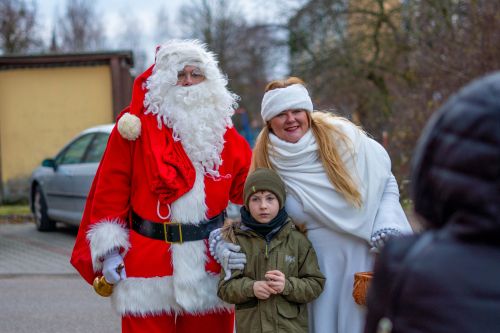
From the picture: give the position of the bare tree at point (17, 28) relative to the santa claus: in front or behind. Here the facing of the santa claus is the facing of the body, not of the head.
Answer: behind

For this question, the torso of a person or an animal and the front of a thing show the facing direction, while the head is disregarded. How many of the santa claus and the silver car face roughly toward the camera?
1

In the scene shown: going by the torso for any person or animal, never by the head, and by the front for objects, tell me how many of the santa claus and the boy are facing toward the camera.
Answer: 2

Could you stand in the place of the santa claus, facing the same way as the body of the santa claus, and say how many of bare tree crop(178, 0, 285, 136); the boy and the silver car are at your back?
2

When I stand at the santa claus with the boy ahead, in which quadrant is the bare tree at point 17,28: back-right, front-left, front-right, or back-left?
back-left

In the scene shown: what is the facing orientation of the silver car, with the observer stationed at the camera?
facing away from the viewer and to the left of the viewer

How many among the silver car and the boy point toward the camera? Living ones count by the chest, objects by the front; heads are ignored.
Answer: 1

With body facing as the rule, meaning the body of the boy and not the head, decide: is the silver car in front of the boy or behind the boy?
behind

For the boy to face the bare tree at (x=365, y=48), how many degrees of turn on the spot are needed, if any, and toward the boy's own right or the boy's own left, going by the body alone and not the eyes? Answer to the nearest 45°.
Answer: approximately 180°

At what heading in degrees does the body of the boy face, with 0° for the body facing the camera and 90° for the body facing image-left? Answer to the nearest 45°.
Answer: approximately 0°

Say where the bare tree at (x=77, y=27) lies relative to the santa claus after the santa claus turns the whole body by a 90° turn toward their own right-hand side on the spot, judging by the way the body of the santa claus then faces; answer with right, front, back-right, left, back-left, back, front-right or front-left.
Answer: right

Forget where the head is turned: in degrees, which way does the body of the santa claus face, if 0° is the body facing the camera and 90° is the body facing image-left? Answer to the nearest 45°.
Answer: approximately 0°

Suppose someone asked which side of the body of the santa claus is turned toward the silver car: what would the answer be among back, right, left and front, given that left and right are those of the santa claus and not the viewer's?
back
